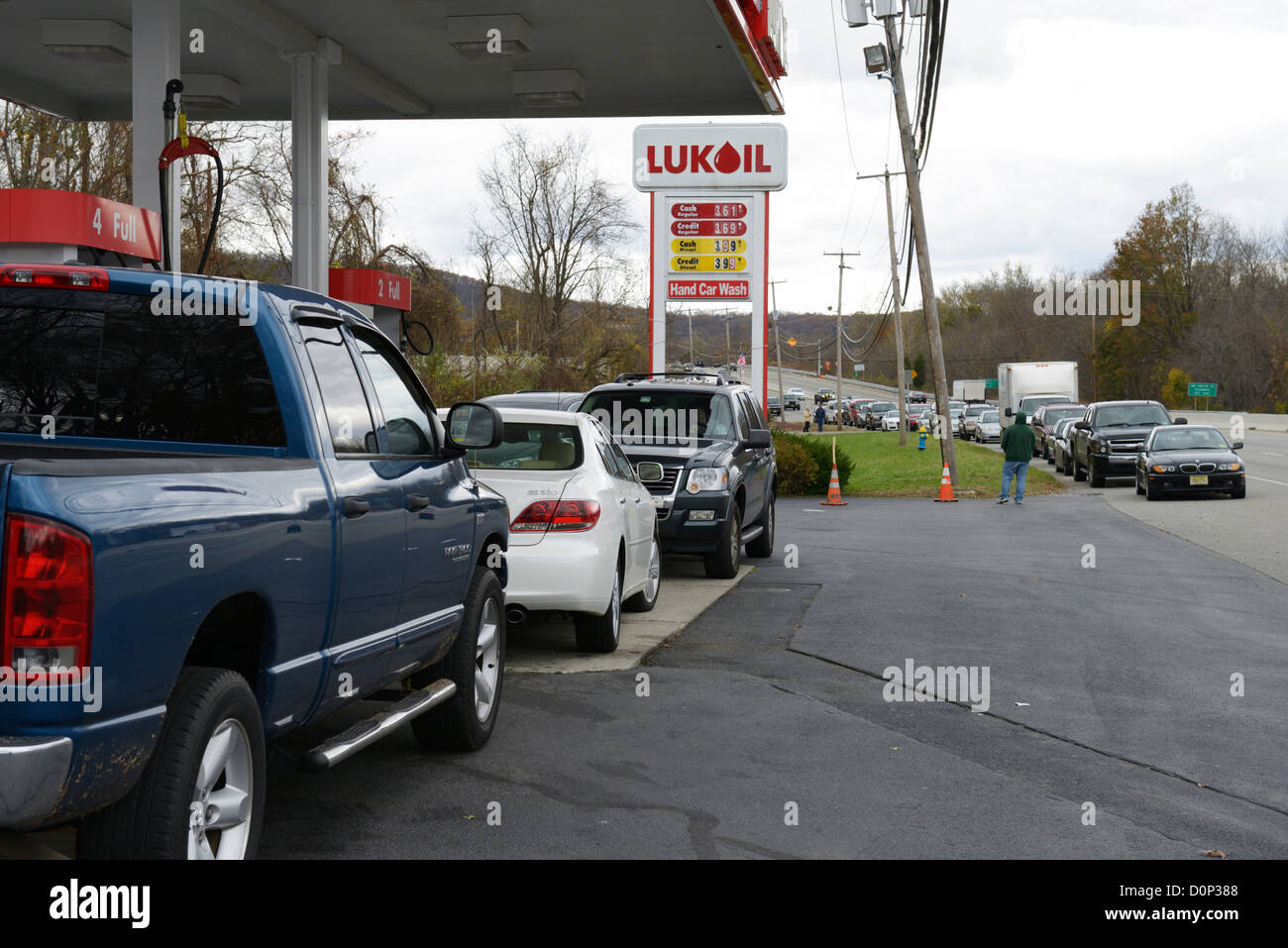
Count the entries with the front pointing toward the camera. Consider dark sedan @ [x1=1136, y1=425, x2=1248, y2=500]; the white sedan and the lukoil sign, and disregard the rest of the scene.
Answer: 2

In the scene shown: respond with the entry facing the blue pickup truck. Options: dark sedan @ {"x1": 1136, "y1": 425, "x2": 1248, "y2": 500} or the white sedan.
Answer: the dark sedan

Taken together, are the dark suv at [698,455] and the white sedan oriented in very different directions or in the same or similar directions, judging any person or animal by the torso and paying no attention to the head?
very different directions

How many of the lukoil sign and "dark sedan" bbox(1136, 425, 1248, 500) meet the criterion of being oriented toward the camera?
2

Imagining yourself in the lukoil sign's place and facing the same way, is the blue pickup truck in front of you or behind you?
in front

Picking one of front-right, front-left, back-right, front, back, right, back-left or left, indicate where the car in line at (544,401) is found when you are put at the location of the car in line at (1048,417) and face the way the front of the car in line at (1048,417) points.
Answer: front-right

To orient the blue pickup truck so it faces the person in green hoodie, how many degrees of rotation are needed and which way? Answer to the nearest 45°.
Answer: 0° — it already faces them

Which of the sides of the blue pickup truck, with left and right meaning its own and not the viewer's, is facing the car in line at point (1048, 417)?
front

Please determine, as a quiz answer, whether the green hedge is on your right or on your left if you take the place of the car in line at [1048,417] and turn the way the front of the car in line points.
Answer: on your right

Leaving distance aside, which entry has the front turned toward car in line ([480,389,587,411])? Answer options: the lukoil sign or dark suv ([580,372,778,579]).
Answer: the lukoil sign

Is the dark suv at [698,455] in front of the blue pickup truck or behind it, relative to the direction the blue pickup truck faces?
in front

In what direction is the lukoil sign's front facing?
toward the camera

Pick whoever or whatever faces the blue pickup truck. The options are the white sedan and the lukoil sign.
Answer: the lukoil sign

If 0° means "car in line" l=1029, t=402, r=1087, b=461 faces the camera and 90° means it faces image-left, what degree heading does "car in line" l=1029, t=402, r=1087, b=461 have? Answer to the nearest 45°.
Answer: approximately 315°
